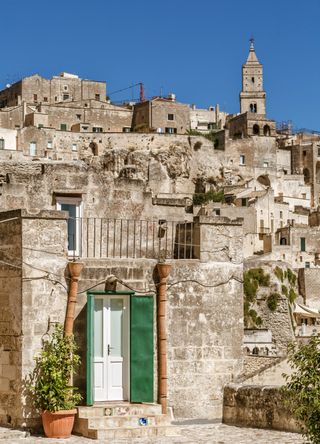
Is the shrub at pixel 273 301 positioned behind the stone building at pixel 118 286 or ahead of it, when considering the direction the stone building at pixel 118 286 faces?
behind

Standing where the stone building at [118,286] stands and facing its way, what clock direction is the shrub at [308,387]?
The shrub is roughly at 11 o'clock from the stone building.

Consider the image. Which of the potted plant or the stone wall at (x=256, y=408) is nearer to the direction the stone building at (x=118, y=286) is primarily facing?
the potted plant

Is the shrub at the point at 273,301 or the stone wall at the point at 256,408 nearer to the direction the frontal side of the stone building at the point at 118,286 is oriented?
the stone wall

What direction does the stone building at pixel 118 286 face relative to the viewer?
toward the camera

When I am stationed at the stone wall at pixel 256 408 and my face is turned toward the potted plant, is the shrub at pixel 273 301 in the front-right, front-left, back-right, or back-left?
back-right
